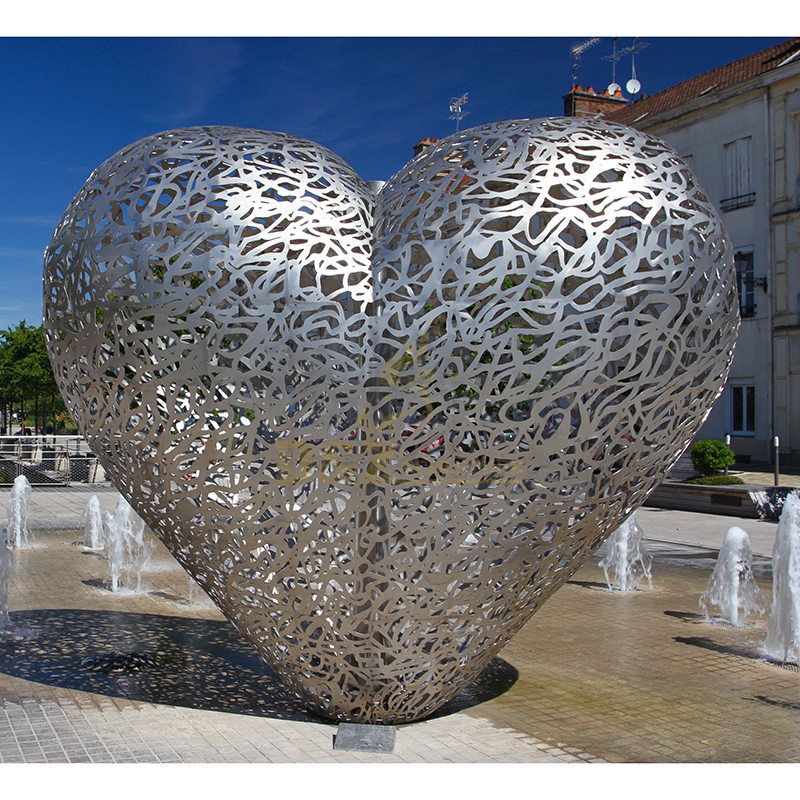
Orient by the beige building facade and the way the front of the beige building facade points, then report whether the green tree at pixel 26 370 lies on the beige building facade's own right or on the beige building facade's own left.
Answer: on the beige building facade's own right

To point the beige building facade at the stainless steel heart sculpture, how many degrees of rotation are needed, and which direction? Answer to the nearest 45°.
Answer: approximately 45° to its left

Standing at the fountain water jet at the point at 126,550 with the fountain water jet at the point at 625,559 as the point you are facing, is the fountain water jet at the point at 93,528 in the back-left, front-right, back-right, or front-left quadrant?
back-left

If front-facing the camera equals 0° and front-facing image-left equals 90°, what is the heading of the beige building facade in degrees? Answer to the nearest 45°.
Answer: approximately 45°

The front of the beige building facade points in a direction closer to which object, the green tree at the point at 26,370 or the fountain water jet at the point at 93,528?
the fountain water jet

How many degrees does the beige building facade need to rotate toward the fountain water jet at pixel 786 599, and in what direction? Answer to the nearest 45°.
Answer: approximately 45° to its left

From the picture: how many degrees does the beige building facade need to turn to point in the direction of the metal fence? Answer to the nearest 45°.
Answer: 0° — it already faces it

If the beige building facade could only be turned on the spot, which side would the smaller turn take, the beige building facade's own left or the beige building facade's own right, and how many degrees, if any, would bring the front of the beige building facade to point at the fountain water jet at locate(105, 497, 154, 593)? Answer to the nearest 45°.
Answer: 0° — it already faces it
